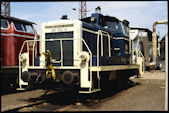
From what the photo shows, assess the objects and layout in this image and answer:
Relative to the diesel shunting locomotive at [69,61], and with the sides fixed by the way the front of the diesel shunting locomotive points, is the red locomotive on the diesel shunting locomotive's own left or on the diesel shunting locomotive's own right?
on the diesel shunting locomotive's own right

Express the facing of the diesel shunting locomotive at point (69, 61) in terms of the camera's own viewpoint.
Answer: facing the viewer and to the left of the viewer
